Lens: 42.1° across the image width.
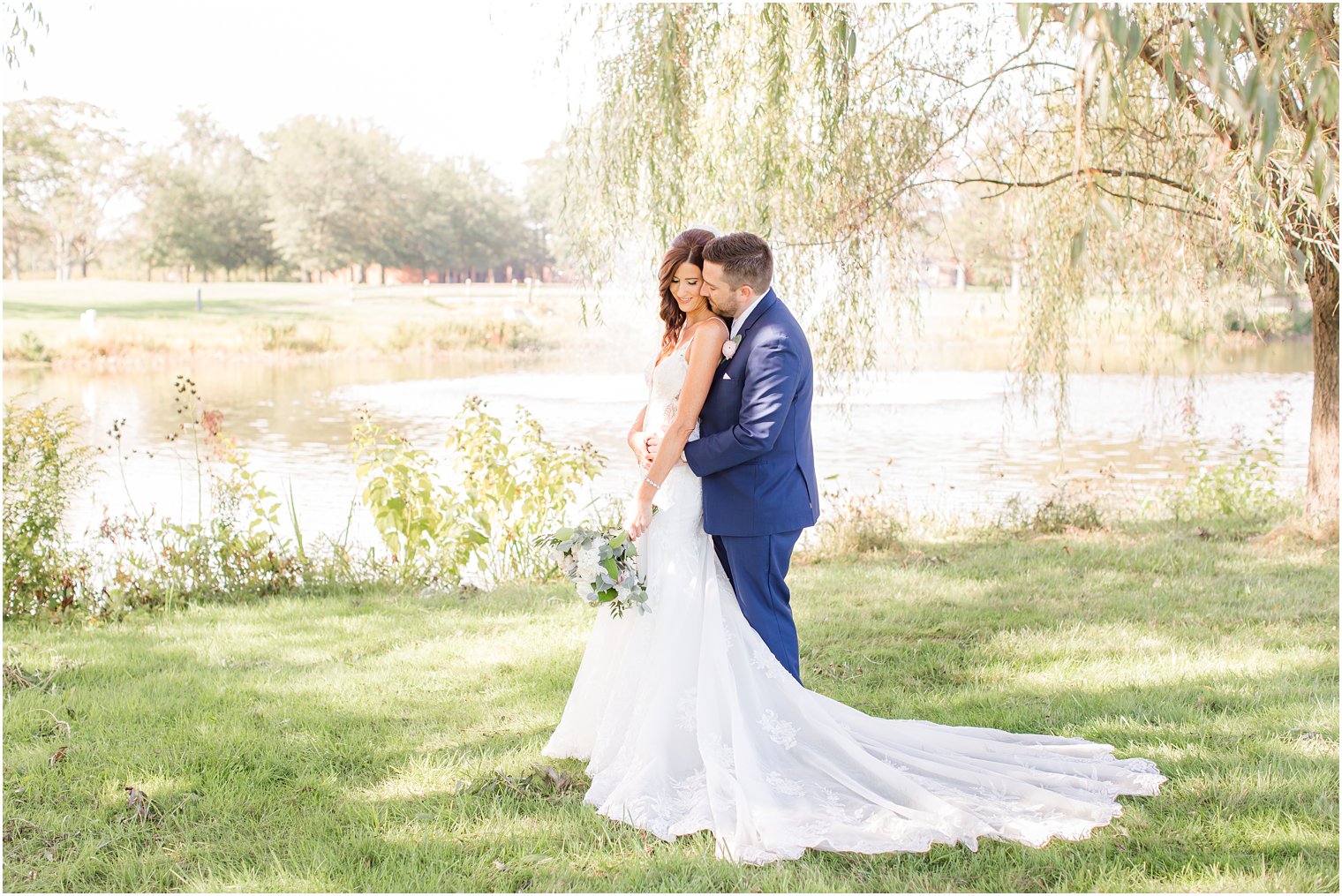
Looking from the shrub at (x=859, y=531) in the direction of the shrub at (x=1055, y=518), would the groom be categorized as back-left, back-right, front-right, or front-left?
back-right

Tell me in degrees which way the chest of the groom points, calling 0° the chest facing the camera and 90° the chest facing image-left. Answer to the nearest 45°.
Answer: approximately 90°
